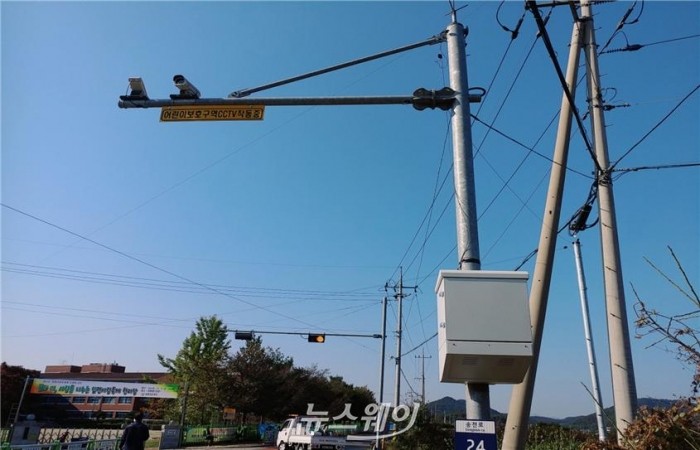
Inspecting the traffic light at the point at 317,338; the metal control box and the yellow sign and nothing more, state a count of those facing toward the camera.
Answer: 3

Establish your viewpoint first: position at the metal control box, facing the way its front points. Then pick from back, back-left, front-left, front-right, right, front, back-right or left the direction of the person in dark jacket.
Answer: back-right

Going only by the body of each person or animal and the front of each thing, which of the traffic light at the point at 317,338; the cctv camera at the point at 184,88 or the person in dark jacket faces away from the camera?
the person in dark jacket

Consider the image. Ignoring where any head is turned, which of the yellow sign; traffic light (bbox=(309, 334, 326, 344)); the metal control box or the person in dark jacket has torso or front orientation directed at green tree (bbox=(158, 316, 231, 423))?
the person in dark jacket

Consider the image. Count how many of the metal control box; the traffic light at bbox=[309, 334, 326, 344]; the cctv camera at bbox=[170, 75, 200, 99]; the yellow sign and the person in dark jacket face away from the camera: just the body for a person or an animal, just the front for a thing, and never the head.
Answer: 1

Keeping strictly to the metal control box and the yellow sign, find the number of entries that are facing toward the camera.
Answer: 2

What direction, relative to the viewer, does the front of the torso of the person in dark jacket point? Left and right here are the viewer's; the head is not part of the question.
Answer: facing away from the viewer

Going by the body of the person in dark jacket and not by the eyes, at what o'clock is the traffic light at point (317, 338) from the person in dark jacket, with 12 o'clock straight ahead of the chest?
The traffic light is roughly at 1 o'clock from the person in dark jacket.

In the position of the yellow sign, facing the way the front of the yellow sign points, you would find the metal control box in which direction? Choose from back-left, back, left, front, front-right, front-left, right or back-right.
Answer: front-left

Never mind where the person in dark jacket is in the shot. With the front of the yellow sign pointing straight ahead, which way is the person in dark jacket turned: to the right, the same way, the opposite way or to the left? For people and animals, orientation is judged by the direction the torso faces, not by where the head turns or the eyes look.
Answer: the opposite way

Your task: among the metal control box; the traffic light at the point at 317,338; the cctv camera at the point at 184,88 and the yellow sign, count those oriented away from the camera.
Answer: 0

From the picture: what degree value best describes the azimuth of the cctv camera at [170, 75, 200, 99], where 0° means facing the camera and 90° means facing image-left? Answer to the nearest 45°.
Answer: approximately 45°

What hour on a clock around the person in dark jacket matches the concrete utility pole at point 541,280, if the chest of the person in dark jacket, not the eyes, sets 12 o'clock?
The concrete utility pole is roughly at 5 o'clock from the person in dark jacket.

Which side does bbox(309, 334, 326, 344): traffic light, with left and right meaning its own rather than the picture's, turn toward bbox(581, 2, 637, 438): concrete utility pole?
front

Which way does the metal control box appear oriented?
toward the camera

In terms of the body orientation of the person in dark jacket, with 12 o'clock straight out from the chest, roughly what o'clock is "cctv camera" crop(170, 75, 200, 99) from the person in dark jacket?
The cctv camera is roughly at 6 o'clock from the person in dark jacket.

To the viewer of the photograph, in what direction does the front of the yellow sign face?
facing the viewer
